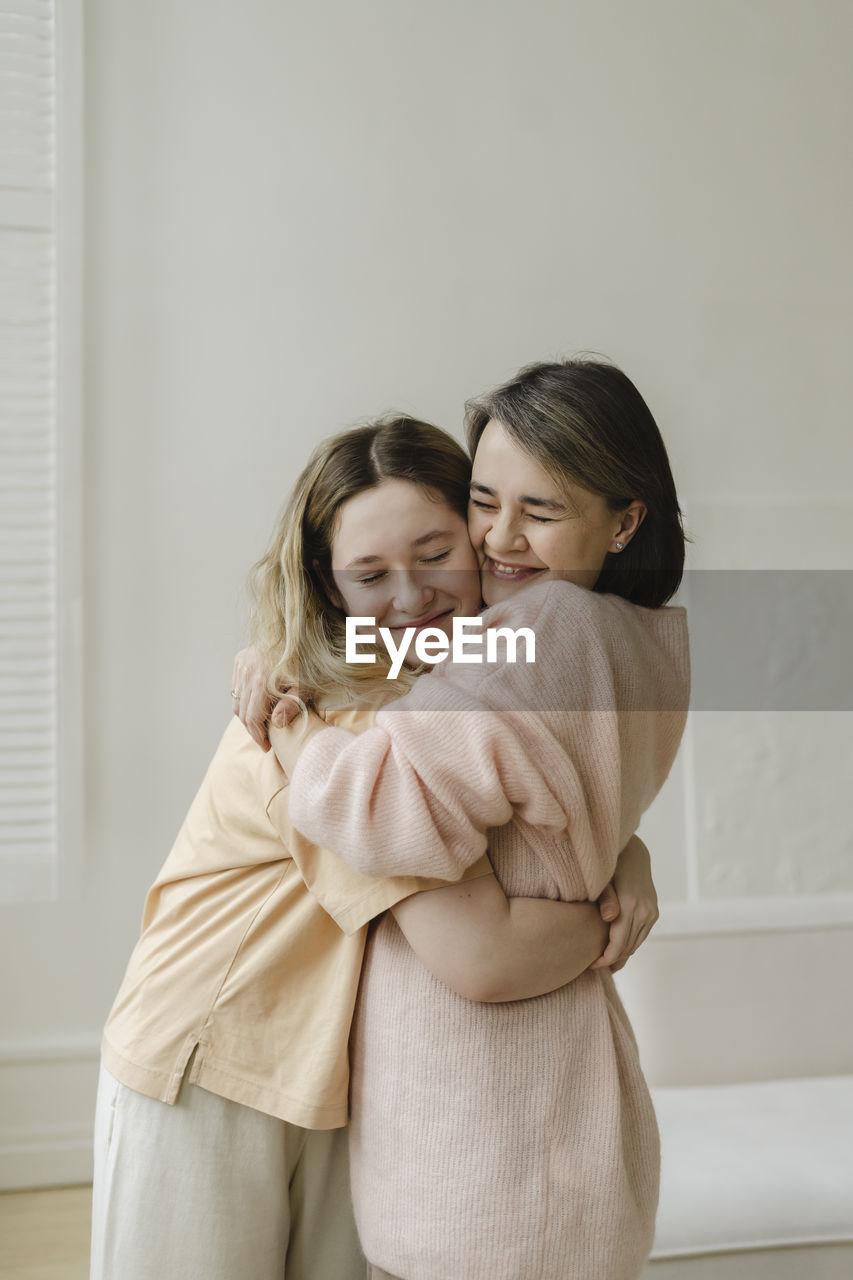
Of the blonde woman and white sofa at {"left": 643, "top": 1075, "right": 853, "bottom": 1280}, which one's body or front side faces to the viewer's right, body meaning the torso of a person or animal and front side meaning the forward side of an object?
the blonde woman

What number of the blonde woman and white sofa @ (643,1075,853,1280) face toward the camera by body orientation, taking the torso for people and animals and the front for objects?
1

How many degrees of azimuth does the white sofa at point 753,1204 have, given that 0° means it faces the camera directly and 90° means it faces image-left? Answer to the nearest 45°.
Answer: approximately 0°

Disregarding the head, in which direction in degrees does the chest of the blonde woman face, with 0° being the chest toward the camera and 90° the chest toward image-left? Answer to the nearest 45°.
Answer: approximately 270°

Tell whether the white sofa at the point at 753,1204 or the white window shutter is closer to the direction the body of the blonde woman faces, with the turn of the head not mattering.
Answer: the white sofa

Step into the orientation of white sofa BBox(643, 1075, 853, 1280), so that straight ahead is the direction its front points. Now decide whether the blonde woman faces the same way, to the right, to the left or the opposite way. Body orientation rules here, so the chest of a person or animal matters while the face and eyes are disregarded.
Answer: to the left

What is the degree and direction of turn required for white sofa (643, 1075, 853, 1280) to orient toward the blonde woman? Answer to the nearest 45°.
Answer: approximately 45° to its right
